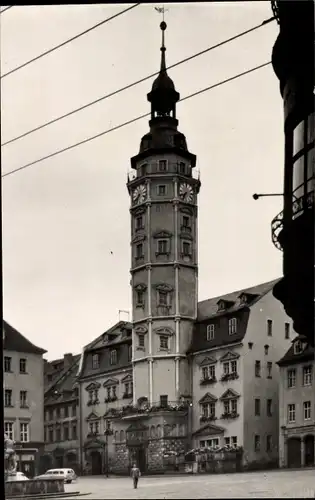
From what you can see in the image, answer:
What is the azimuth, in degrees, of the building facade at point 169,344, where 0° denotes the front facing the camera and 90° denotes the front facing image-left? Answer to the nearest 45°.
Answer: approximately 45°

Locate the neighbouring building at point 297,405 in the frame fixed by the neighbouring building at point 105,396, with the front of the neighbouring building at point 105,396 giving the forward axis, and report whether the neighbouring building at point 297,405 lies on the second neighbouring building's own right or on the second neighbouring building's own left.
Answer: on the second neighbouring building's own left
